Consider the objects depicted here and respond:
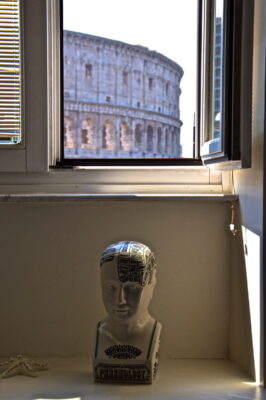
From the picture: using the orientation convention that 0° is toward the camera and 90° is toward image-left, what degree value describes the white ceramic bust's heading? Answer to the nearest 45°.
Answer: approximately 0°
